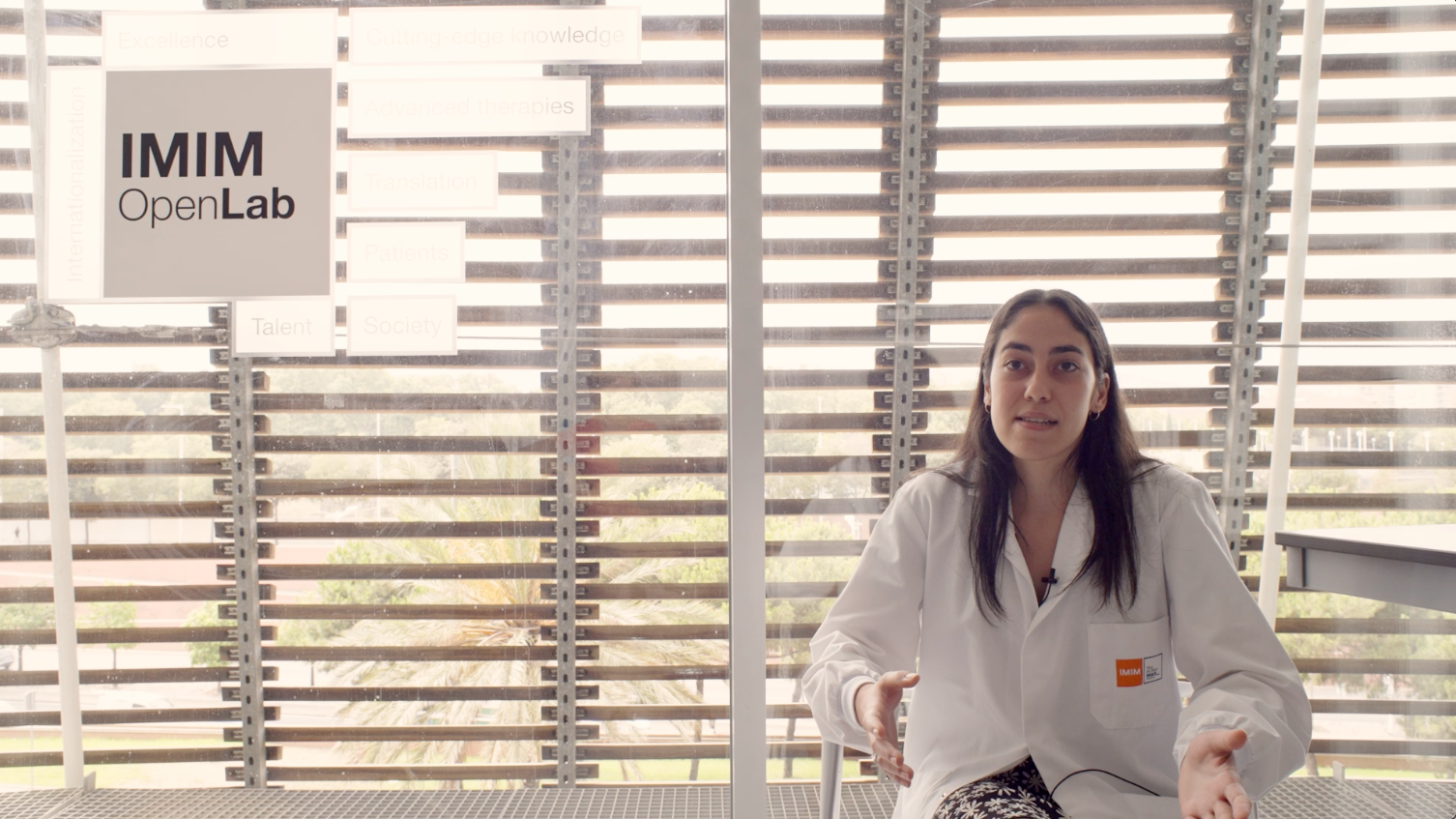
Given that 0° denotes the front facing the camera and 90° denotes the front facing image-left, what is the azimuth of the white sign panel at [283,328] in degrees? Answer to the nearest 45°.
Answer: approximately 0°

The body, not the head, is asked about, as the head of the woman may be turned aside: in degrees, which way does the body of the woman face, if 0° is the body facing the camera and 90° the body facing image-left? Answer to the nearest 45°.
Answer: approximately 0°

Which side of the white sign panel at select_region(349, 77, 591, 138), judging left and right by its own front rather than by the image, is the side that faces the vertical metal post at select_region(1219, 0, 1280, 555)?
left
